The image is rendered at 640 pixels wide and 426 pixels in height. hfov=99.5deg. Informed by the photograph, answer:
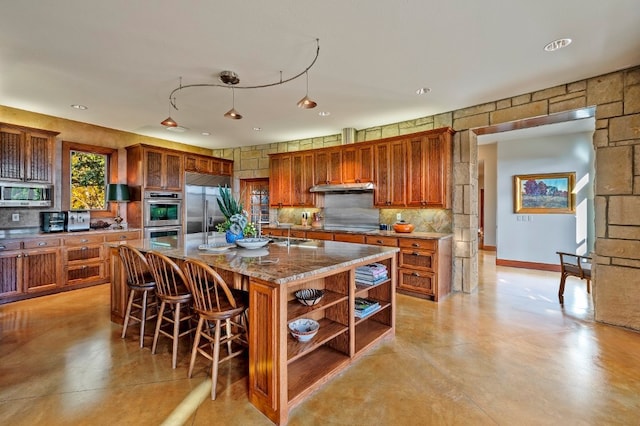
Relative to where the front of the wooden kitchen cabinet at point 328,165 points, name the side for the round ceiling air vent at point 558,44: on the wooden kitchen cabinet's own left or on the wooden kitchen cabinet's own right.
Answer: on the wooden kitchen cabinet's own left

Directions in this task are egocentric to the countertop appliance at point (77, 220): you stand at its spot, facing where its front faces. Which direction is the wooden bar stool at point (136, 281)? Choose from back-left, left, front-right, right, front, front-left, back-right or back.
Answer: front

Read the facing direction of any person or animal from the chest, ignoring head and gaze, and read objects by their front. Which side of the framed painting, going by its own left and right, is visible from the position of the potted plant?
front

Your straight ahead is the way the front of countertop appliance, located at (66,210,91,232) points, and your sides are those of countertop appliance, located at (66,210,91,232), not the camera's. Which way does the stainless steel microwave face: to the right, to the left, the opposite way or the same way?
the same way

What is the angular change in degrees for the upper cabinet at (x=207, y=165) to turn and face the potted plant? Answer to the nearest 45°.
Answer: approximately 45° to its right

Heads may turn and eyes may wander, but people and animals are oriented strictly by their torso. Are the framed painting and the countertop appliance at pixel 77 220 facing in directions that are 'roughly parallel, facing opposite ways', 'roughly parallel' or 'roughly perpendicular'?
roughly perpendicular

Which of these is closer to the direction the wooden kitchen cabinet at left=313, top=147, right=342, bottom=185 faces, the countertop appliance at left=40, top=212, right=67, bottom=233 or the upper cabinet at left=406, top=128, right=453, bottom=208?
the countertop appliance

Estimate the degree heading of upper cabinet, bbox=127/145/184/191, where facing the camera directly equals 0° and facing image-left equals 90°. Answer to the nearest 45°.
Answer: approximately 315°

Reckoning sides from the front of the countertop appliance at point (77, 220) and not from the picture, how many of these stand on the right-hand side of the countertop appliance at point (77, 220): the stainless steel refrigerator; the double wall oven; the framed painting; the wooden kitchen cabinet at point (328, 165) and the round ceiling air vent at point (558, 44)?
0

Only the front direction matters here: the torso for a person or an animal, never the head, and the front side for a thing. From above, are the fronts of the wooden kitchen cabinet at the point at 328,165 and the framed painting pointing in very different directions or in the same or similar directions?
same or similar directions

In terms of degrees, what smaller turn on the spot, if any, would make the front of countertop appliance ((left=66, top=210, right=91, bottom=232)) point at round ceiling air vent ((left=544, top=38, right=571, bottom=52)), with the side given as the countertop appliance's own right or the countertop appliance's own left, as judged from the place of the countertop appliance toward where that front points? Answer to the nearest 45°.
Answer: approximately 45° to the countertop appliance's own left

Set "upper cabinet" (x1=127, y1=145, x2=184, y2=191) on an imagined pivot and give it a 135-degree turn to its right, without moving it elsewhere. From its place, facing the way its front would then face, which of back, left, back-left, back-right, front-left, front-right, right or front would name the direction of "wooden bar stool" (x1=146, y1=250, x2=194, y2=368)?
left

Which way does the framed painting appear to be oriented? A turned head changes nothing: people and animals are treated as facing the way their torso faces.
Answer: toward the camera

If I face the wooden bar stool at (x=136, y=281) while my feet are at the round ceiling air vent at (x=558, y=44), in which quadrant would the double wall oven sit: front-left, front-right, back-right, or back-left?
front-right

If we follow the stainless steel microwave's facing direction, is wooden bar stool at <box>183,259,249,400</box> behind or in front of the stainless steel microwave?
in front

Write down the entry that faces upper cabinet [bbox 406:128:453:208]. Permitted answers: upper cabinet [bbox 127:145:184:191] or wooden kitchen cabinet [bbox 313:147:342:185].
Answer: upper cabinet [bbox 127:145:184:191]

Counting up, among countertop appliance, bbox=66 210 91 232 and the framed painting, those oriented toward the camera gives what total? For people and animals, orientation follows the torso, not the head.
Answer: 2

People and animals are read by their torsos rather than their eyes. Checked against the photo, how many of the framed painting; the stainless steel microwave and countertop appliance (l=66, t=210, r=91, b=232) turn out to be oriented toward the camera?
3

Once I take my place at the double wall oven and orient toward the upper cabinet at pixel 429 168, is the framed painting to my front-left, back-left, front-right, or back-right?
front-left

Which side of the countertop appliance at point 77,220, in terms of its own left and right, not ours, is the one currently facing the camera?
front
